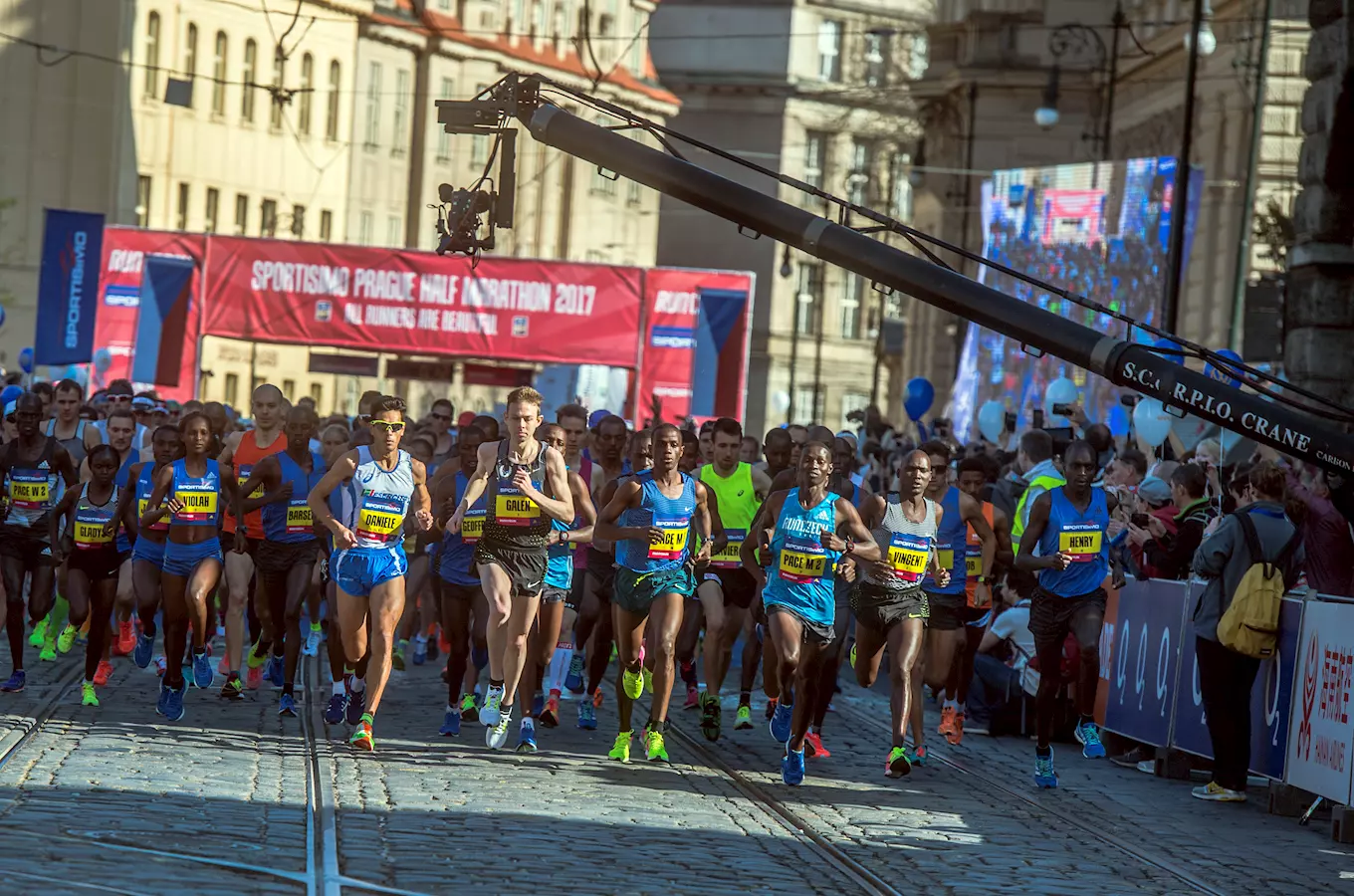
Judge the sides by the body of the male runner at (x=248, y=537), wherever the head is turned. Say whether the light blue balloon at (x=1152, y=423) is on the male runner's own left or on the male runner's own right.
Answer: on the male runner's own left

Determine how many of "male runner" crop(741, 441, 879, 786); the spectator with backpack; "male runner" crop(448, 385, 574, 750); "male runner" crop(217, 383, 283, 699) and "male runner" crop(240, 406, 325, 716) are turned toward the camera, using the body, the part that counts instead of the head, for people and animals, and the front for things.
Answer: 4

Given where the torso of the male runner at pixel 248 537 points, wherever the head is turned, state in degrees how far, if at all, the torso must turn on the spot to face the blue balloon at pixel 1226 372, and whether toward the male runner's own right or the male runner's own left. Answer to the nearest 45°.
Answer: approximately 90° to the male runner's own left

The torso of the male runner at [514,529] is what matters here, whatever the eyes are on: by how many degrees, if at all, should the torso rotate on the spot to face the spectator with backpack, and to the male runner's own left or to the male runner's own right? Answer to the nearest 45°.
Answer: approximately 90° to the male runner's own left

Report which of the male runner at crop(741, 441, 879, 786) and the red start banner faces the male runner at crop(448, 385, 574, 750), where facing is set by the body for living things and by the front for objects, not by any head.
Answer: the red start banner

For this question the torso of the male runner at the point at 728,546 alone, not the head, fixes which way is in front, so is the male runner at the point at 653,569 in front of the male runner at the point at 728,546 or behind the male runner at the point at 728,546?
in front

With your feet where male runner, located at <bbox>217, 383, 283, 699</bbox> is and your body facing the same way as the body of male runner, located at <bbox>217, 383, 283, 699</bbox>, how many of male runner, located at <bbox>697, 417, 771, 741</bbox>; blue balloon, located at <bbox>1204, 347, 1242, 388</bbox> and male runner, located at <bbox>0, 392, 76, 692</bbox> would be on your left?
2

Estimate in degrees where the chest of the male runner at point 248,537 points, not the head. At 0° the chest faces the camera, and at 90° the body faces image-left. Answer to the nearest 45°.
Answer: approximately 0°
